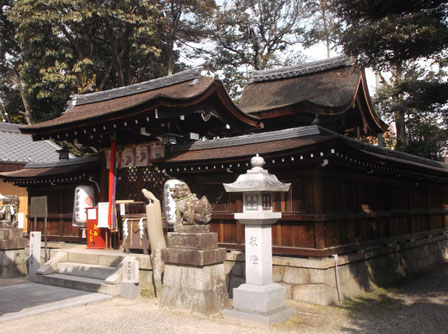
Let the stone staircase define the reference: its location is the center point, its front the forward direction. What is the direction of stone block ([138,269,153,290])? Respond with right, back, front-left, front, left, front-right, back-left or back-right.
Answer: left

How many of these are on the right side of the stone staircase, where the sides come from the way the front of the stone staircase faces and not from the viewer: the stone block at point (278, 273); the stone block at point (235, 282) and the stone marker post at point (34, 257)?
1

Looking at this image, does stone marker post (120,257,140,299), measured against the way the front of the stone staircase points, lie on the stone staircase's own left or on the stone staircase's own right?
on the stone staircase's own left

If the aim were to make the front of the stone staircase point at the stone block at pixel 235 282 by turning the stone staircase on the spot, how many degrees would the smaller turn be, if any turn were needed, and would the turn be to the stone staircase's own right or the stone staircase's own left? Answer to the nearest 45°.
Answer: approximately 90° to the stone staircase's own left

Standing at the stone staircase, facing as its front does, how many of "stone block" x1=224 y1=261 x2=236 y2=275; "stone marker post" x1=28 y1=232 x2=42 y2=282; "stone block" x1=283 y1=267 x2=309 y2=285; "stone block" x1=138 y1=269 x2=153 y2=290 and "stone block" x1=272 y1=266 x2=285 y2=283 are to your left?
4

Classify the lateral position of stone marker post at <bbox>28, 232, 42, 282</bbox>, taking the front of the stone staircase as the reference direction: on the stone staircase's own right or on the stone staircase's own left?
on the stone staircase's own right

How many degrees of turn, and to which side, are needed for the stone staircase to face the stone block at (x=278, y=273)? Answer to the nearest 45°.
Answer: approximately 90° to its left

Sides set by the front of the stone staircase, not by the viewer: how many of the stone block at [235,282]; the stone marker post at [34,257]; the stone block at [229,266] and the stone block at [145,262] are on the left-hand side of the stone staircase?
3

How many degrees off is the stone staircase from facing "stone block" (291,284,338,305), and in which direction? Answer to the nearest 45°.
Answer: approximately 90° to its left

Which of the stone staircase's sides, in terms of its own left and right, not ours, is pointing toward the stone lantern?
left

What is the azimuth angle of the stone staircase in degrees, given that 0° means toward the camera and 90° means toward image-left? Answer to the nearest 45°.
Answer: approximately 45°

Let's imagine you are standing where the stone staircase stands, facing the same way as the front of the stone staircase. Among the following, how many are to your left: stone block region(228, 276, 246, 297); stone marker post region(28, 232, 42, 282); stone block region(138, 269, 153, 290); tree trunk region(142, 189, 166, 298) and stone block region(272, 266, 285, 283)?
4

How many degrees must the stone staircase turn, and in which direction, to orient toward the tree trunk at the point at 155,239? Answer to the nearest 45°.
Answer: approximately 90° to its left

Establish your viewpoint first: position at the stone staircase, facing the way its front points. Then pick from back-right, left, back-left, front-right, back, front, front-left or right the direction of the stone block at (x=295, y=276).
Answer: left
